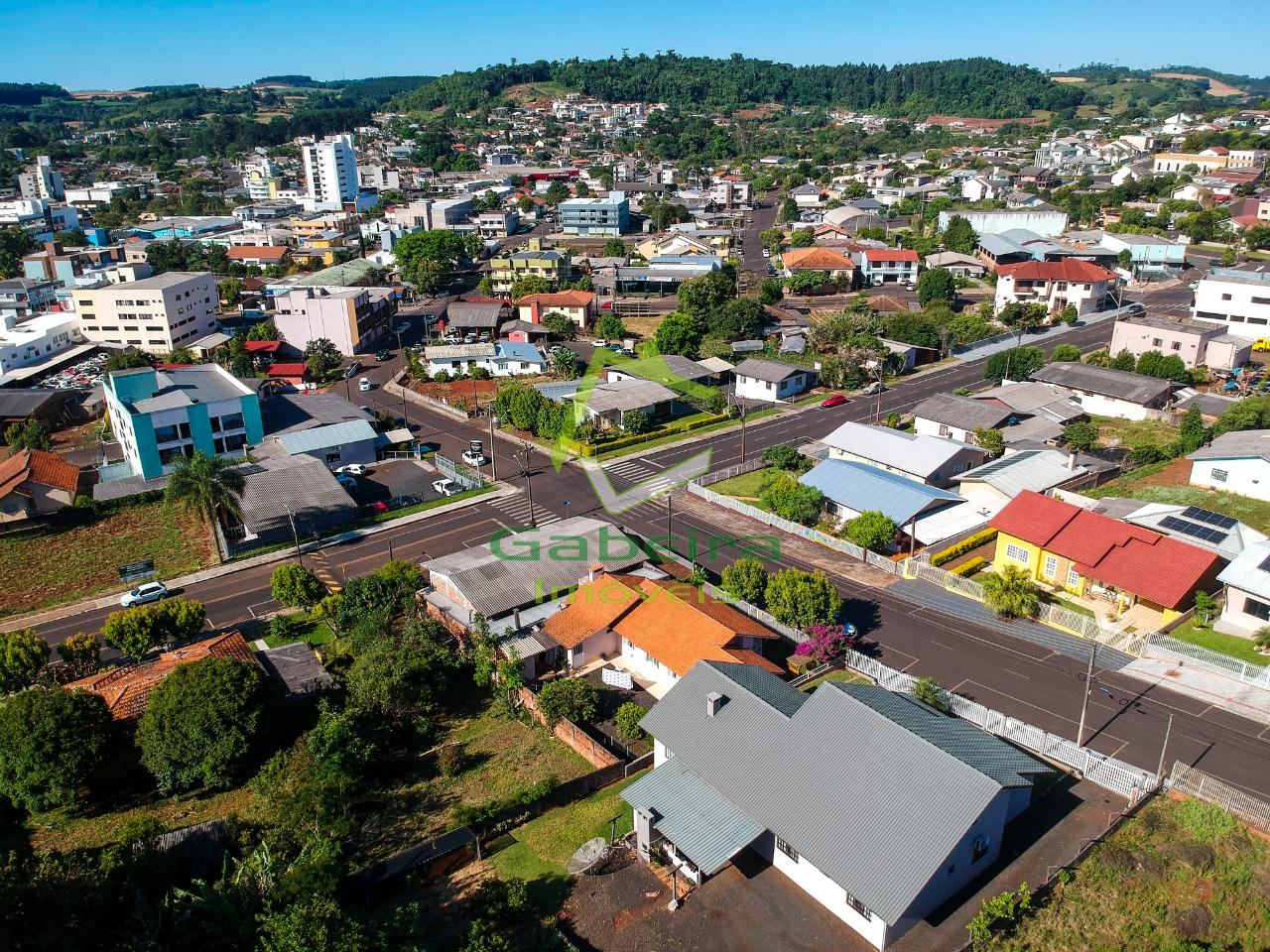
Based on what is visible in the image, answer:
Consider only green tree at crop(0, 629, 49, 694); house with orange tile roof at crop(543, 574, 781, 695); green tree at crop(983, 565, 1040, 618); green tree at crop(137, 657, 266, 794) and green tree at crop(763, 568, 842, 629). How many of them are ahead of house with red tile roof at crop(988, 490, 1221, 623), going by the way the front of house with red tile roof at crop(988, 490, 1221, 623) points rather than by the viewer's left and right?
5

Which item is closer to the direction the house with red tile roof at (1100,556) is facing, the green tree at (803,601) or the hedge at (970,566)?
the green tree

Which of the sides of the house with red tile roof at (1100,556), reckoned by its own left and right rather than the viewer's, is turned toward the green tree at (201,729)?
front

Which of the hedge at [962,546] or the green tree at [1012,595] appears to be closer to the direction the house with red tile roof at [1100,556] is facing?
the green tree

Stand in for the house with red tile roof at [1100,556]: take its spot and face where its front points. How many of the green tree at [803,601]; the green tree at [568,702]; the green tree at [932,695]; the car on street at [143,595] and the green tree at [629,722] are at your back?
0

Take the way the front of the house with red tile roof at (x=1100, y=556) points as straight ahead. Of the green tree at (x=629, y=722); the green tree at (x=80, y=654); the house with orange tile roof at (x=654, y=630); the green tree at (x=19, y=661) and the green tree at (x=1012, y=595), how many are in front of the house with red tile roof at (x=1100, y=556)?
5

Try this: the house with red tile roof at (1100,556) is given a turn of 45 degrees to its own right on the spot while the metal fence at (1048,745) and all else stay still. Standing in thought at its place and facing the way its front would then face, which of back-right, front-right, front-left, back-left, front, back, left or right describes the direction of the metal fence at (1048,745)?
left

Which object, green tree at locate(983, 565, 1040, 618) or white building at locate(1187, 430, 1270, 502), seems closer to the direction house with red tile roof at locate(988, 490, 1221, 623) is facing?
the green tree

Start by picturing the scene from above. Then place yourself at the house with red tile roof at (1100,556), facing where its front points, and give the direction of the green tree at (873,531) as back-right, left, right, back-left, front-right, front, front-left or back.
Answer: front-right

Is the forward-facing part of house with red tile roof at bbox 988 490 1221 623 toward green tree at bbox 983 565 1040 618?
yes

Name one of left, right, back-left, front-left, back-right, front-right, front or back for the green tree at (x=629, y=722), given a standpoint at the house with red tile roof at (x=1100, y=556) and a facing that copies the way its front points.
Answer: front

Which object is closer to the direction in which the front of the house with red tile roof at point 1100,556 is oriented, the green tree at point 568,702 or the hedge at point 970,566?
the green tree

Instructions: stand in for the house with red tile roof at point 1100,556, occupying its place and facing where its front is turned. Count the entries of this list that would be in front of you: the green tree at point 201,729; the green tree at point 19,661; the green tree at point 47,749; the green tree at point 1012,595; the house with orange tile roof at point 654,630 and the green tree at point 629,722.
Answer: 6

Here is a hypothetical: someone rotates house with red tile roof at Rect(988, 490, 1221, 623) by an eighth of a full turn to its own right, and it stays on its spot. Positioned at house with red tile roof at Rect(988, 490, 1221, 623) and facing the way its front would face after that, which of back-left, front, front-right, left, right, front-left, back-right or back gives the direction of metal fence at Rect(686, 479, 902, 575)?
front

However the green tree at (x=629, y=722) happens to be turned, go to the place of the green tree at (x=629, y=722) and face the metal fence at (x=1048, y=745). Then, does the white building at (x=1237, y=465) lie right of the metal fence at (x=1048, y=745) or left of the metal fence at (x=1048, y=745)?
left

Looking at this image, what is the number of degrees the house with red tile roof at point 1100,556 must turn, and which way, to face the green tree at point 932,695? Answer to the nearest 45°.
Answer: approximately 45° to its left

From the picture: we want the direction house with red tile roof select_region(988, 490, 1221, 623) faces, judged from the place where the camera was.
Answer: facing the viewer and to the left of the viewer

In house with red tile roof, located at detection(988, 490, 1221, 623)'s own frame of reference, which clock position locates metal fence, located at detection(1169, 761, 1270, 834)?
The metal fence is roughly at 10 o'clock from the house with red tile roof.

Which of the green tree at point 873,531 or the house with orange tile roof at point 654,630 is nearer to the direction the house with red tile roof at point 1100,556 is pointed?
the house with orange tile roof

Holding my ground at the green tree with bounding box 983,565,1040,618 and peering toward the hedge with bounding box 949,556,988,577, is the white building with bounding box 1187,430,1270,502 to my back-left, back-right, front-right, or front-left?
front-right
